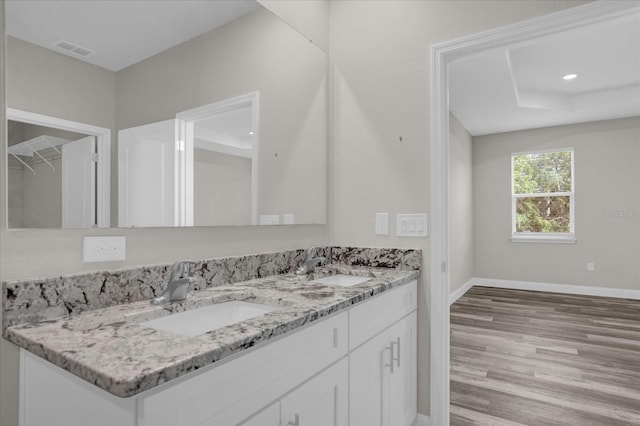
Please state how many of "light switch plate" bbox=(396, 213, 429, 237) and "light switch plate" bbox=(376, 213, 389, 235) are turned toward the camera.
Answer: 2

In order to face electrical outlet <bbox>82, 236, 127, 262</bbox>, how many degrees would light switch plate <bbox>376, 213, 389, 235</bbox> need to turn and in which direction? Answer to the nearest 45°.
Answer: approximately 45° to its right

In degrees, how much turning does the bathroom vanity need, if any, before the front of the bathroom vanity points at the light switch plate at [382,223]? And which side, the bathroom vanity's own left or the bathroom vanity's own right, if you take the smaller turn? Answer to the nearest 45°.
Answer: approximately 90° to the bathroom vanity's own left

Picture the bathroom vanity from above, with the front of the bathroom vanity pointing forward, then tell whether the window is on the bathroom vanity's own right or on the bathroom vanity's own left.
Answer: on the bathroom vanity's own left

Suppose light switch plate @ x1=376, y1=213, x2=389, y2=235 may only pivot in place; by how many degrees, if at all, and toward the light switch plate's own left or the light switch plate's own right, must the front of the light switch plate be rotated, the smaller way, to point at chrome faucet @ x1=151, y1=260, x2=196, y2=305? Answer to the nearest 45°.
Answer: approximately 45° to the light switch plate's own right

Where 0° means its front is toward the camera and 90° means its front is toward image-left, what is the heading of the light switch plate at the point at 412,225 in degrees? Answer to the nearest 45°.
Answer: approximately 0°

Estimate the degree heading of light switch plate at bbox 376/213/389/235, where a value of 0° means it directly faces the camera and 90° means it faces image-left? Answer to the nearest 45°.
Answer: approximately 0°

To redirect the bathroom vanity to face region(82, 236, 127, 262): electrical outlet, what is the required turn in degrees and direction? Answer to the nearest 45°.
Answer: approximately 180°

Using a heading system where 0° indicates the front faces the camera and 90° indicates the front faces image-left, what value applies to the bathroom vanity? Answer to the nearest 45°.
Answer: approximately 315°
